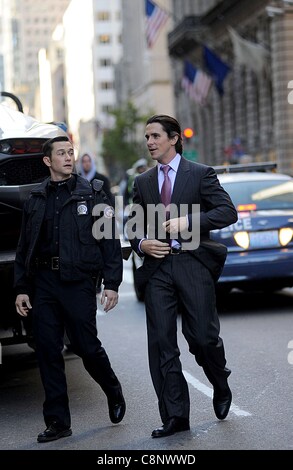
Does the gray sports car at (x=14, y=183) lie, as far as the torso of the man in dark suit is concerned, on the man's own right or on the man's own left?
on the man's own right

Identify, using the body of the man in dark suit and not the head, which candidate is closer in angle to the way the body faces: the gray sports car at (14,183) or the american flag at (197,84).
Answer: the gray sports car

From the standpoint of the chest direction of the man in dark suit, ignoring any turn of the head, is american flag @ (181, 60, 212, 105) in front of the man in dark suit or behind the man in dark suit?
behind

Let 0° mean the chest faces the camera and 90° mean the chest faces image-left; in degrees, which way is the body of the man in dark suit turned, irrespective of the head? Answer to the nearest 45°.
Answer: approximately 45°

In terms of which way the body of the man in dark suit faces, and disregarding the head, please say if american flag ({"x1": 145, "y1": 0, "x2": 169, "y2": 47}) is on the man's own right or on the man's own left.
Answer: on the man's own right
